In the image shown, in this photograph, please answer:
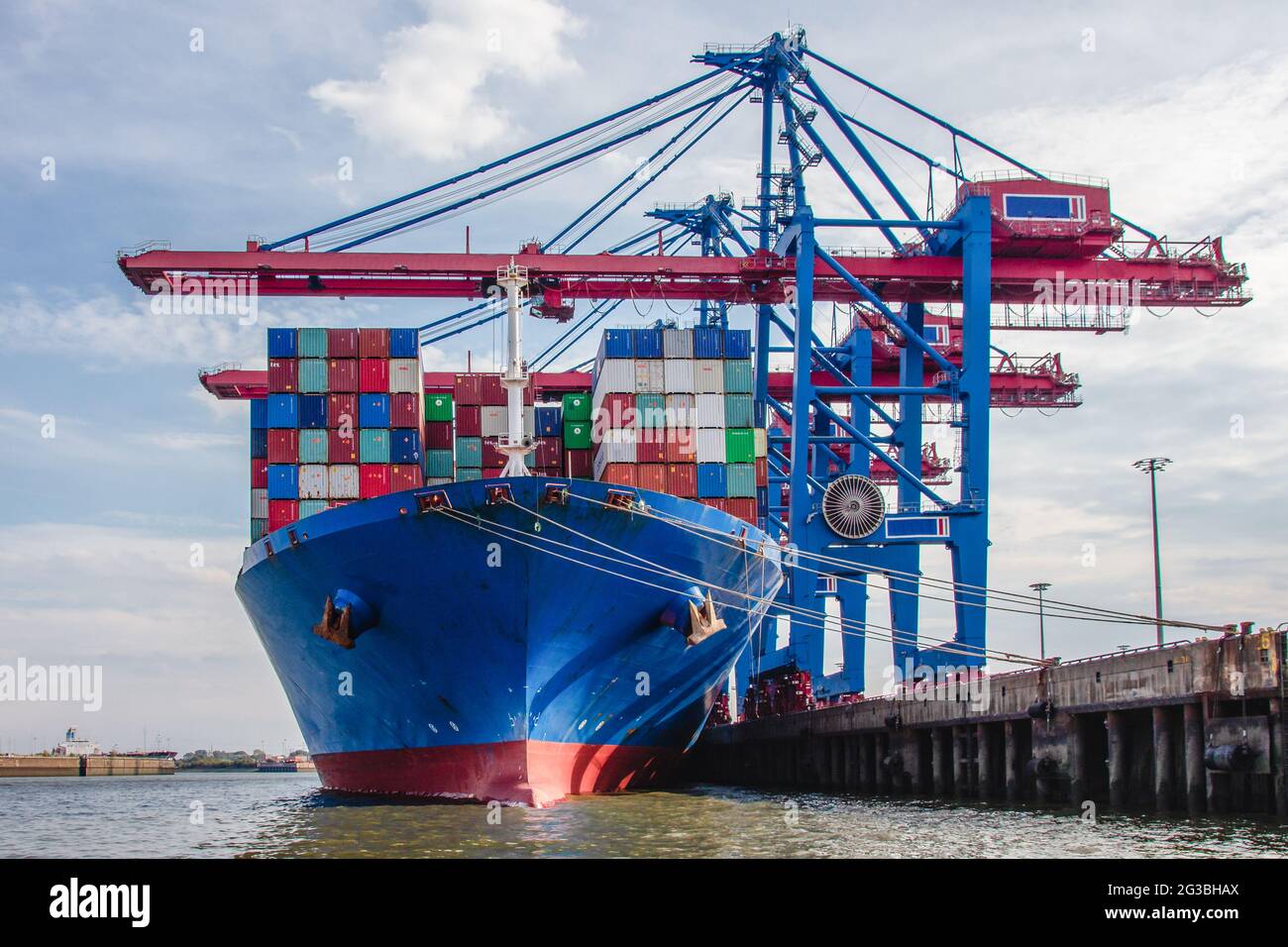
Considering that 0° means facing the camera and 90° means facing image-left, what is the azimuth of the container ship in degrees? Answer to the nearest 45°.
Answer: approximately 0°
